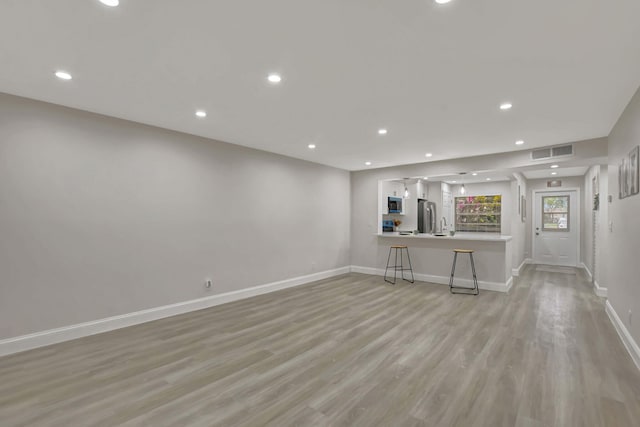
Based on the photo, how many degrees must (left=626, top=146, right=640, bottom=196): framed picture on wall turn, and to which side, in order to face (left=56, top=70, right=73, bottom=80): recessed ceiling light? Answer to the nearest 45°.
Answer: approximately 45° to its left

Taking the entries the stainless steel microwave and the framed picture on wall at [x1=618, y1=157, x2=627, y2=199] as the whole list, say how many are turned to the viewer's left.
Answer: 1

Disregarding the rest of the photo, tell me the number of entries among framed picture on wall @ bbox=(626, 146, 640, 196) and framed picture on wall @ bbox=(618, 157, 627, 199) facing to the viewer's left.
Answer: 2

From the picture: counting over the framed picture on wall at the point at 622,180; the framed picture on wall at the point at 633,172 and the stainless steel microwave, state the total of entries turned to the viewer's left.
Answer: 2

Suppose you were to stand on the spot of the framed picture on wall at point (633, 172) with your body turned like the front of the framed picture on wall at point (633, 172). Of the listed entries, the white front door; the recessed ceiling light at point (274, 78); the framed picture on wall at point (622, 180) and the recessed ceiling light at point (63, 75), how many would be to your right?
2

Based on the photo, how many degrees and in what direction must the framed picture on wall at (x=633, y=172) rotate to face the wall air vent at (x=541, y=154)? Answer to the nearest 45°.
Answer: approximately 45° to its right

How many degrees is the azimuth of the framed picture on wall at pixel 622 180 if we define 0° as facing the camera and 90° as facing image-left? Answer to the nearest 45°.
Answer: approximately 90°

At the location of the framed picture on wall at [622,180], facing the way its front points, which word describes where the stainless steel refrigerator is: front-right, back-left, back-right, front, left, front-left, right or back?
front-right

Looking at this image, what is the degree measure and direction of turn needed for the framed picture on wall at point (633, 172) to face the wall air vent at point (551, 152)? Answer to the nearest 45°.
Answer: approximately 45° to its right

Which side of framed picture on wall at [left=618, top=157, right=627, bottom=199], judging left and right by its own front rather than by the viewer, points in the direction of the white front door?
right

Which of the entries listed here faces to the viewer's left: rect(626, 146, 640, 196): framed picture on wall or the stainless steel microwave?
the framed picture on wall

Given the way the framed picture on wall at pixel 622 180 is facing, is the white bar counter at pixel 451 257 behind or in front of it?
in front

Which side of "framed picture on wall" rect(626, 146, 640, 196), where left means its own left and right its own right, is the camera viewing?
left

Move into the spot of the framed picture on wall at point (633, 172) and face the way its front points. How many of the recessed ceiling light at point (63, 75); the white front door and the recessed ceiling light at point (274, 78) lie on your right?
1
